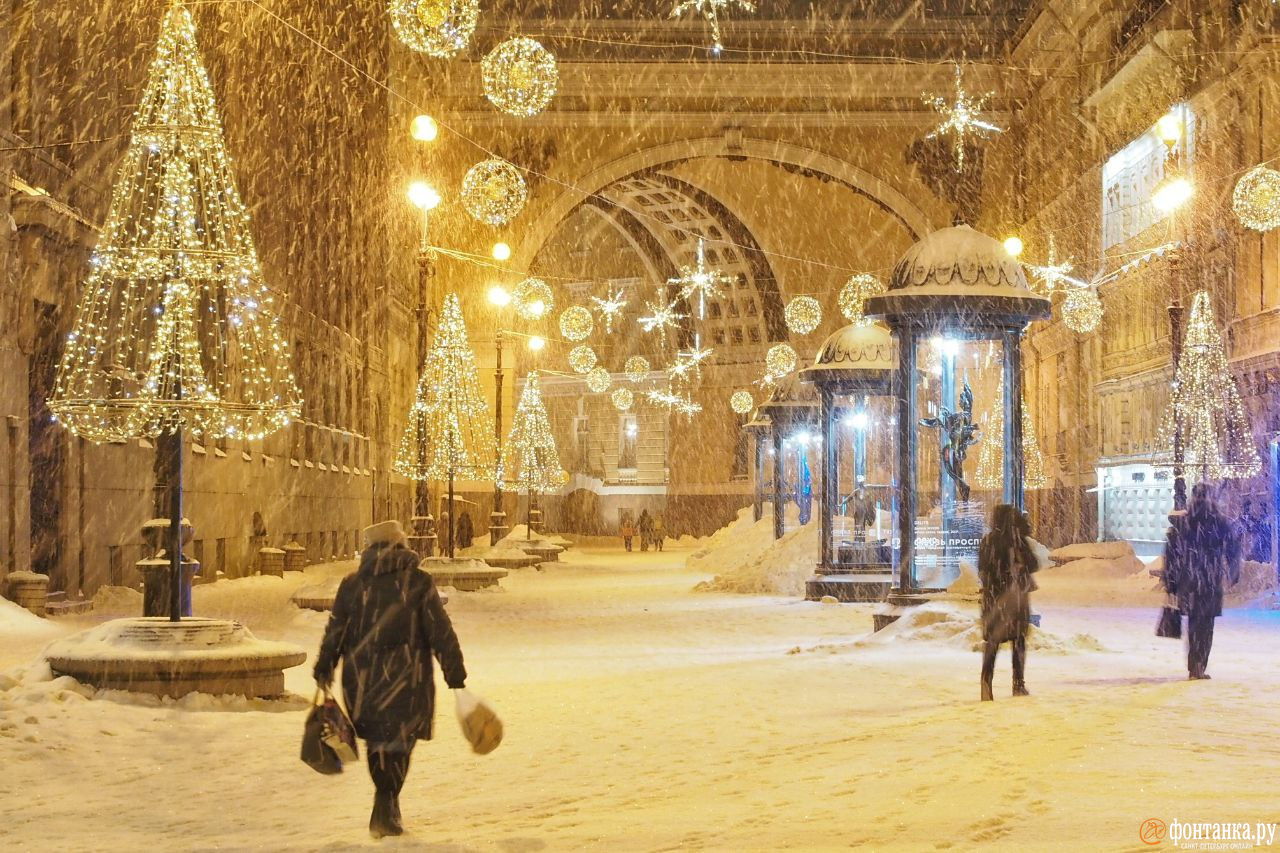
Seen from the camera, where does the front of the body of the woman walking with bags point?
away from the camera

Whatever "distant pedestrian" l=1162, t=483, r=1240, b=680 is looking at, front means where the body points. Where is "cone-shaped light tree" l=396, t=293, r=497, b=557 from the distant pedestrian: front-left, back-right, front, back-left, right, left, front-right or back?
front-left

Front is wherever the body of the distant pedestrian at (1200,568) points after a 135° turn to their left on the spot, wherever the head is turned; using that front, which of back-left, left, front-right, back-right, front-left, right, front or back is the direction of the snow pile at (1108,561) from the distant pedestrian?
back-right

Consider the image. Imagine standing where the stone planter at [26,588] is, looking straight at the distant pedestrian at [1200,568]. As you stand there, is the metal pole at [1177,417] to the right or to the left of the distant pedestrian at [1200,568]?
left

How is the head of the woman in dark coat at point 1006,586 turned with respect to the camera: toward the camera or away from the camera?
away from the camera

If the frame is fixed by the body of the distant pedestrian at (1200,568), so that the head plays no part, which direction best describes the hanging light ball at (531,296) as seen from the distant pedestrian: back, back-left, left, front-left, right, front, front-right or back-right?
front-left

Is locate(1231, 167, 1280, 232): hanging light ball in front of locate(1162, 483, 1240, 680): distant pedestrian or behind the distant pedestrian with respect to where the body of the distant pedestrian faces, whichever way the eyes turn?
in front

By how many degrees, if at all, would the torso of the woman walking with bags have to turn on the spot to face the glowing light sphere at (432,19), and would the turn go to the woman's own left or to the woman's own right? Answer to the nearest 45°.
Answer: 0° — they already face it

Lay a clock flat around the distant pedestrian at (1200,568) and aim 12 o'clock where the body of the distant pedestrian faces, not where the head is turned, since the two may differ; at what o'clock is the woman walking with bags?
The woman walking with bags is roughly at 7 o'clock from the distant pedestrian.

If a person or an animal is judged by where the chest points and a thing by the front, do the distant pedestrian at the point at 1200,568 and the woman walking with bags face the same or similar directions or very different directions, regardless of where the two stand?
same or similar directions

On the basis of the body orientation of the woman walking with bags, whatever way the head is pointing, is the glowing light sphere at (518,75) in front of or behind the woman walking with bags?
in front

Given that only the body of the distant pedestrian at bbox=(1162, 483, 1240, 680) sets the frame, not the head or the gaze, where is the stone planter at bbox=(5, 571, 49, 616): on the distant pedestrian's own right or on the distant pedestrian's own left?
on the distant pedestrian's own left

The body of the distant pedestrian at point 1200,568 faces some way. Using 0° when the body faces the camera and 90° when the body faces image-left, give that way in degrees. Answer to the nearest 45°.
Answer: approximately 180°

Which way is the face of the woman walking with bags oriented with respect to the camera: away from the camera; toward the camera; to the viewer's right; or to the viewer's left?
away from the camera

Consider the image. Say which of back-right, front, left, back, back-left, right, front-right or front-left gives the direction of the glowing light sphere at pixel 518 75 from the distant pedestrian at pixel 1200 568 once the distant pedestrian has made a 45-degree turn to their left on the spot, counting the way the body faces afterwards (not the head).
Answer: front

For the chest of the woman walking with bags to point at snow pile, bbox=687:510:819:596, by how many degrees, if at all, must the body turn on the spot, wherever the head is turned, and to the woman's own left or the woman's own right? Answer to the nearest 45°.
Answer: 0° — they already face it
